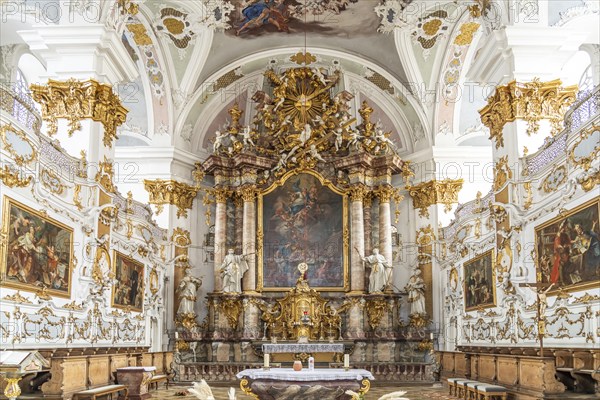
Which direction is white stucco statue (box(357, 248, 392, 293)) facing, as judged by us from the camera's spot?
facing the viewer and to the left of the viewer

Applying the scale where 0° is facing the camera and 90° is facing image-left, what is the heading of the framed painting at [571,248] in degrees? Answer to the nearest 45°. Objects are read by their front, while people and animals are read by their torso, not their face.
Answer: approximately 45°

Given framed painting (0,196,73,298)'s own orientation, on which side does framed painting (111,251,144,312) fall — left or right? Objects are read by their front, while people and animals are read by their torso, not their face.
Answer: on its left

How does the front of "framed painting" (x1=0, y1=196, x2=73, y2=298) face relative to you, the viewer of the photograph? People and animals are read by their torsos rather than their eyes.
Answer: facing the viewer and to the right of the viewer

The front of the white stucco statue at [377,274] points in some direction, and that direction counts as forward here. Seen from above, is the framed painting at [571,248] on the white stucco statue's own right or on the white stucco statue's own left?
on the white stucco statue's own left

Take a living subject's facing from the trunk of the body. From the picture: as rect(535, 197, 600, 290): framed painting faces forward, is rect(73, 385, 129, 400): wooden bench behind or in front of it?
in front

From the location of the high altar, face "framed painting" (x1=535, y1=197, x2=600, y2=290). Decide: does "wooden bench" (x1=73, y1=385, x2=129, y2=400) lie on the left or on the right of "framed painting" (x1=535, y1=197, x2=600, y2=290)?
right

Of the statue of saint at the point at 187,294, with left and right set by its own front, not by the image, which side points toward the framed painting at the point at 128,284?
front

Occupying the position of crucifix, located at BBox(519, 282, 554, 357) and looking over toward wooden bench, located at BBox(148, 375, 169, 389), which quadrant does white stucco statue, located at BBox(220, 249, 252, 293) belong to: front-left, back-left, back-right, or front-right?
front-right

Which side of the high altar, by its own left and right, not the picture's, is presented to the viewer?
front

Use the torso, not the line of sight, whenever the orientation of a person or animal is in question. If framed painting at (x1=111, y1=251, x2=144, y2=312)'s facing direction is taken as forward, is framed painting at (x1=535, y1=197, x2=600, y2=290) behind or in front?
in front

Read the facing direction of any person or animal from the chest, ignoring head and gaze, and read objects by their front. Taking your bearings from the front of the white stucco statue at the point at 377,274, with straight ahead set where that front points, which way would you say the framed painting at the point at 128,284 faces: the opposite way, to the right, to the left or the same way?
to the left

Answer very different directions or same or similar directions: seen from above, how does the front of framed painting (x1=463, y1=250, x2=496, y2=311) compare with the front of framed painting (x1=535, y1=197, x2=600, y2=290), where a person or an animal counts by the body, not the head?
same or similar directions

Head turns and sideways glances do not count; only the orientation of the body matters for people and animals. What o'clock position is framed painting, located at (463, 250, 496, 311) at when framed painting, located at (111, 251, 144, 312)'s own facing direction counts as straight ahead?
framed painting, located at (463, 250, 496, 311) is roughly at 11 o'clock from framed painting, located at (111, 251, 144, 312).

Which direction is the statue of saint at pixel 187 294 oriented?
toward the camera

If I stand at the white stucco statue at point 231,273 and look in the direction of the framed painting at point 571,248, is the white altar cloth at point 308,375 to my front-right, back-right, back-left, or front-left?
front-right

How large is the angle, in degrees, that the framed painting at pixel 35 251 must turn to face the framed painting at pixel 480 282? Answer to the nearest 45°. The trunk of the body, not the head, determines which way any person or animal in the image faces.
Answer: approximately 45° to its left

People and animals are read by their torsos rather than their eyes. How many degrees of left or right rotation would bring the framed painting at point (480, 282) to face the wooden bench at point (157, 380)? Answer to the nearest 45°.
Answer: approximately 45° to its right

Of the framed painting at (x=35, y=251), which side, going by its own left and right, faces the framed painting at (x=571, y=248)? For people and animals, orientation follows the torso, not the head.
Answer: front
